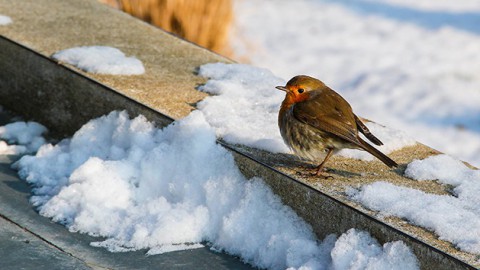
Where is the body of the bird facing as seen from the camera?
to the viewer's left
